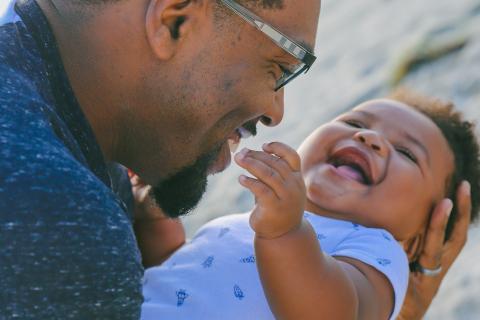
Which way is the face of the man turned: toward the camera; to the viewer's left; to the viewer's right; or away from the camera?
to the viewer's right

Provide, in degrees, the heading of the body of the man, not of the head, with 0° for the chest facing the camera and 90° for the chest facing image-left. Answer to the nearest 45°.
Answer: approximately 270°
